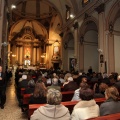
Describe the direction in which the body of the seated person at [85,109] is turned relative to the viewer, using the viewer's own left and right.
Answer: facing away from the viewer

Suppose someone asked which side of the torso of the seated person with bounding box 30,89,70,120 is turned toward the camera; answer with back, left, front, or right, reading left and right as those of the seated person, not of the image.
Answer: back

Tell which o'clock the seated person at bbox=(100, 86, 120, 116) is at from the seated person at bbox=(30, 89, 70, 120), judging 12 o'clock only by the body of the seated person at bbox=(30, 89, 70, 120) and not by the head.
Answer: the seated person at bbox=(100, 86, 120, 116) is roughly at 2 o'clock from the seated person at bbox=(30, 89, 70, 120).

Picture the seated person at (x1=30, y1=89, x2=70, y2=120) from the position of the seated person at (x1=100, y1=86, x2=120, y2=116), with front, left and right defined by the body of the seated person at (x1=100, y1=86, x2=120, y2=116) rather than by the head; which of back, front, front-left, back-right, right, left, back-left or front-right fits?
back-left

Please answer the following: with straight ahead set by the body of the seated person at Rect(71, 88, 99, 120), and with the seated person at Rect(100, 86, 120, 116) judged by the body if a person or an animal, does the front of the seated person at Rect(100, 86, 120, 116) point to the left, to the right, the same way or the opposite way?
the same way

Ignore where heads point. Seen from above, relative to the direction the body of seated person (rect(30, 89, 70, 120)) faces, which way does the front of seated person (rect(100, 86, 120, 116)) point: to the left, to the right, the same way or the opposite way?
the same way

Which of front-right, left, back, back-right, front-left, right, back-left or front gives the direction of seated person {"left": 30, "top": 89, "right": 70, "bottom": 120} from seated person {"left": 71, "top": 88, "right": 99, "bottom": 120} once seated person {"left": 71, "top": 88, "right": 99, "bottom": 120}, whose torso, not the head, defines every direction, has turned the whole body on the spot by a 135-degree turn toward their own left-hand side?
front

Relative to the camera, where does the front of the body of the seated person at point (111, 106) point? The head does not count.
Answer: away from the camera
